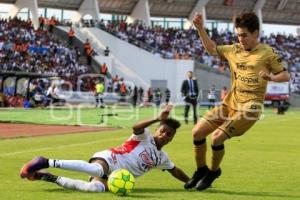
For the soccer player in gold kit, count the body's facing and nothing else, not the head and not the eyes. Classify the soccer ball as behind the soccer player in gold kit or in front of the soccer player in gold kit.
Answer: in front

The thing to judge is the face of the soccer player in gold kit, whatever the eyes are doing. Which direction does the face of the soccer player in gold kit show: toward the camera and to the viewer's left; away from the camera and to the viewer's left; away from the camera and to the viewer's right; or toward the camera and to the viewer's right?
toward the camera and to the viewer's left

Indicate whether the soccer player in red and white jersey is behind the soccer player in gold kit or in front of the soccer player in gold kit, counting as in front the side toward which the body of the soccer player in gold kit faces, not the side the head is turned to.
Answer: in front
